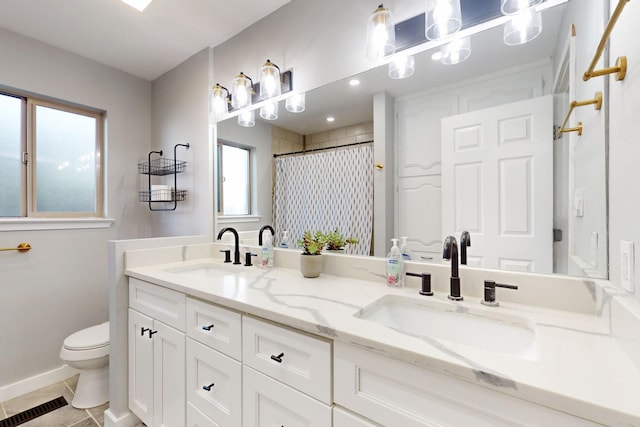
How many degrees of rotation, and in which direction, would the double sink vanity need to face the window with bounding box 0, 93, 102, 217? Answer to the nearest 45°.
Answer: approximately 45° to its right

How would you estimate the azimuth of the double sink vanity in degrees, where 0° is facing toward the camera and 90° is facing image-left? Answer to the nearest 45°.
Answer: approximately 45°

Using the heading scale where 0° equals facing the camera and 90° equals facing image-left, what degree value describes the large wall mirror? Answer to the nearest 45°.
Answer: approximately 45°
